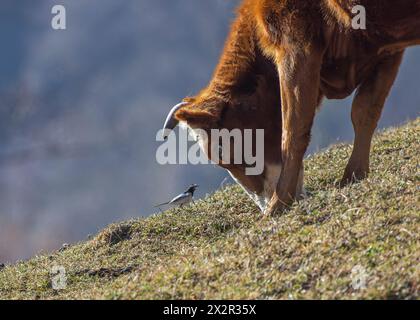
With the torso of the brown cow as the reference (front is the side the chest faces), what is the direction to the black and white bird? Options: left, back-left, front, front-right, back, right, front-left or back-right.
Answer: front-right

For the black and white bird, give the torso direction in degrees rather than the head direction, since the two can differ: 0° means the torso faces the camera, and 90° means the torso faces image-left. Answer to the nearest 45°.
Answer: approximately 270°

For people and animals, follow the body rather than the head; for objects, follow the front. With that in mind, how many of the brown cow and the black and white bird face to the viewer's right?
1

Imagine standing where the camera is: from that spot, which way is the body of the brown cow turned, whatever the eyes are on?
to the viewer's left

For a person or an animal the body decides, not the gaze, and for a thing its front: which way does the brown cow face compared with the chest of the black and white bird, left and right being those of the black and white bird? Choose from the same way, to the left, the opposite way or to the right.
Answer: the opposite way

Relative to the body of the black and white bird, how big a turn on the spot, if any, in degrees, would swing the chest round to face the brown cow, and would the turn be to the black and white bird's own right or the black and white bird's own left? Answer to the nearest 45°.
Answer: approximately 45° to the black and white bird's own right

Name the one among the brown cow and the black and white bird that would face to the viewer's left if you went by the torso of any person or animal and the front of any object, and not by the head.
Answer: the brown cow
